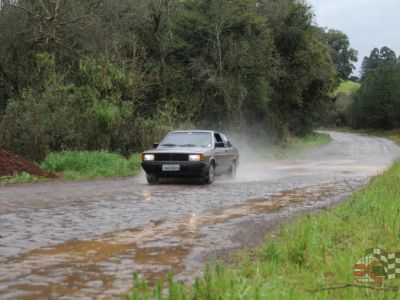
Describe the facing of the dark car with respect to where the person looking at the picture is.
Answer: facing the viewer

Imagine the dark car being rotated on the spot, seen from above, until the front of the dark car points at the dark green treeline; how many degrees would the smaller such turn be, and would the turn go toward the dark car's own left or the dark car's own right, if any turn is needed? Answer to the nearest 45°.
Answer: approximately 180°
